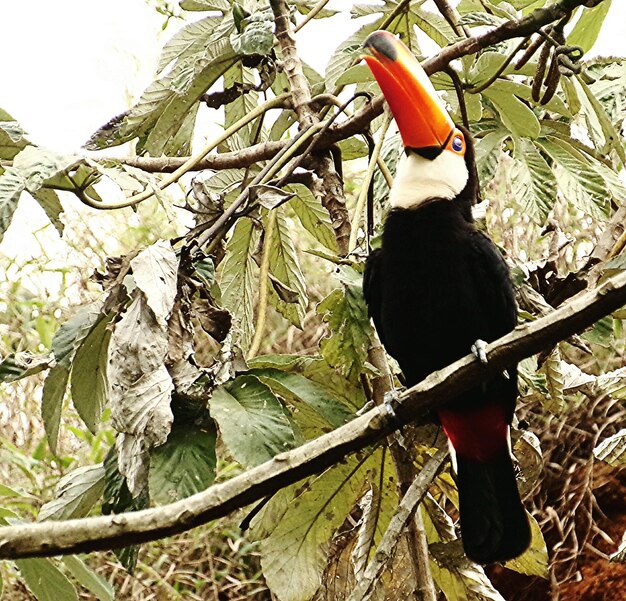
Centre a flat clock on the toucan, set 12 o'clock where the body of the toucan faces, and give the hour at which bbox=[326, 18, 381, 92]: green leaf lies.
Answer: The green leaf is roughly at 4 o'clock from the toucan.

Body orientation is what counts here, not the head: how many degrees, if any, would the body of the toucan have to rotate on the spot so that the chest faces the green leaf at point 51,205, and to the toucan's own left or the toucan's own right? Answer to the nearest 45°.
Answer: approximately 45° to the toucan's own right

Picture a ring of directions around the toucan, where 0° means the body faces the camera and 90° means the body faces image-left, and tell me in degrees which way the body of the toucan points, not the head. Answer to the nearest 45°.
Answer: approximately 45°
